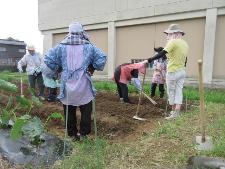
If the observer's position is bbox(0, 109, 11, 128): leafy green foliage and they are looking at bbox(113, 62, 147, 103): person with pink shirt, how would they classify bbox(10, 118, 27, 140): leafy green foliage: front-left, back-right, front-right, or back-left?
back-right

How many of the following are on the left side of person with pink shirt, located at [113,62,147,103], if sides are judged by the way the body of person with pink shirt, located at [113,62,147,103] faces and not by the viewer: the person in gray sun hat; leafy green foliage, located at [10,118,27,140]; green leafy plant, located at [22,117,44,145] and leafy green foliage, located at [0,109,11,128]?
0

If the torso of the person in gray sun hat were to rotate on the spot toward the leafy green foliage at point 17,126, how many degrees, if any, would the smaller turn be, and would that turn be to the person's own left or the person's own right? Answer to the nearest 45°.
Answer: approximately 90° to the person's own left

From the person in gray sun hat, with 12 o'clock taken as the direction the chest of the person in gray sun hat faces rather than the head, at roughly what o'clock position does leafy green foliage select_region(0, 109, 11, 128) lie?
The leafy green foliage is roughly at 9 o'clock from the person in gray sun hat.

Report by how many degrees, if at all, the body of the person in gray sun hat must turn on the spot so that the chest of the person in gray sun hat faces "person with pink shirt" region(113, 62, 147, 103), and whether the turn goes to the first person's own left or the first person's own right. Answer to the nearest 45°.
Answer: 0° — they already face them

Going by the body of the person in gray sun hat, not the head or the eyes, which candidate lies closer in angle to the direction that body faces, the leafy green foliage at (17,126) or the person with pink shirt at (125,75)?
the person with pink shirt

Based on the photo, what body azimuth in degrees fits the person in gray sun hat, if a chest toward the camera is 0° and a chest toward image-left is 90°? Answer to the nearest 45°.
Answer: approximately 135°

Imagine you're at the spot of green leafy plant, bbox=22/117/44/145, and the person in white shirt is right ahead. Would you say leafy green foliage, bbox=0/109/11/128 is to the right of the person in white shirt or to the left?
left

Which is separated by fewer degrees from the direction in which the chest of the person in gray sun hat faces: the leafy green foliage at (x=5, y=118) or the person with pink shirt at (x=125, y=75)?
the person with pink shirt

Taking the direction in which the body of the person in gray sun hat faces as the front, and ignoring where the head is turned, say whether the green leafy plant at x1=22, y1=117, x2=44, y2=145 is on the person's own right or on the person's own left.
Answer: on the person's own left

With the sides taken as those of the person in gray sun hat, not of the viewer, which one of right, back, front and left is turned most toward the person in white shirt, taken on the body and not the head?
front
